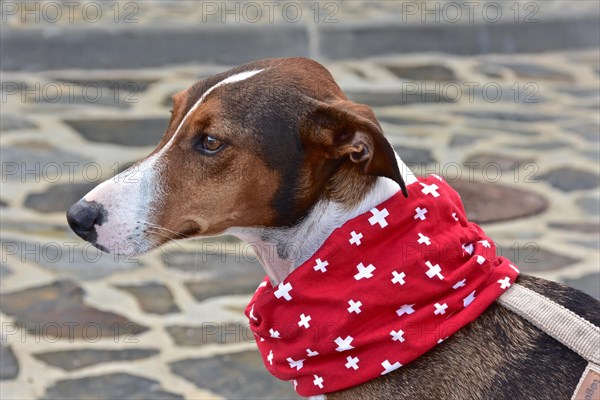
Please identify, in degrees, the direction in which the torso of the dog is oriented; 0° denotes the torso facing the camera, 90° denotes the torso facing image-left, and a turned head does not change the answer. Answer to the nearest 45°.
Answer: approximately 90°
